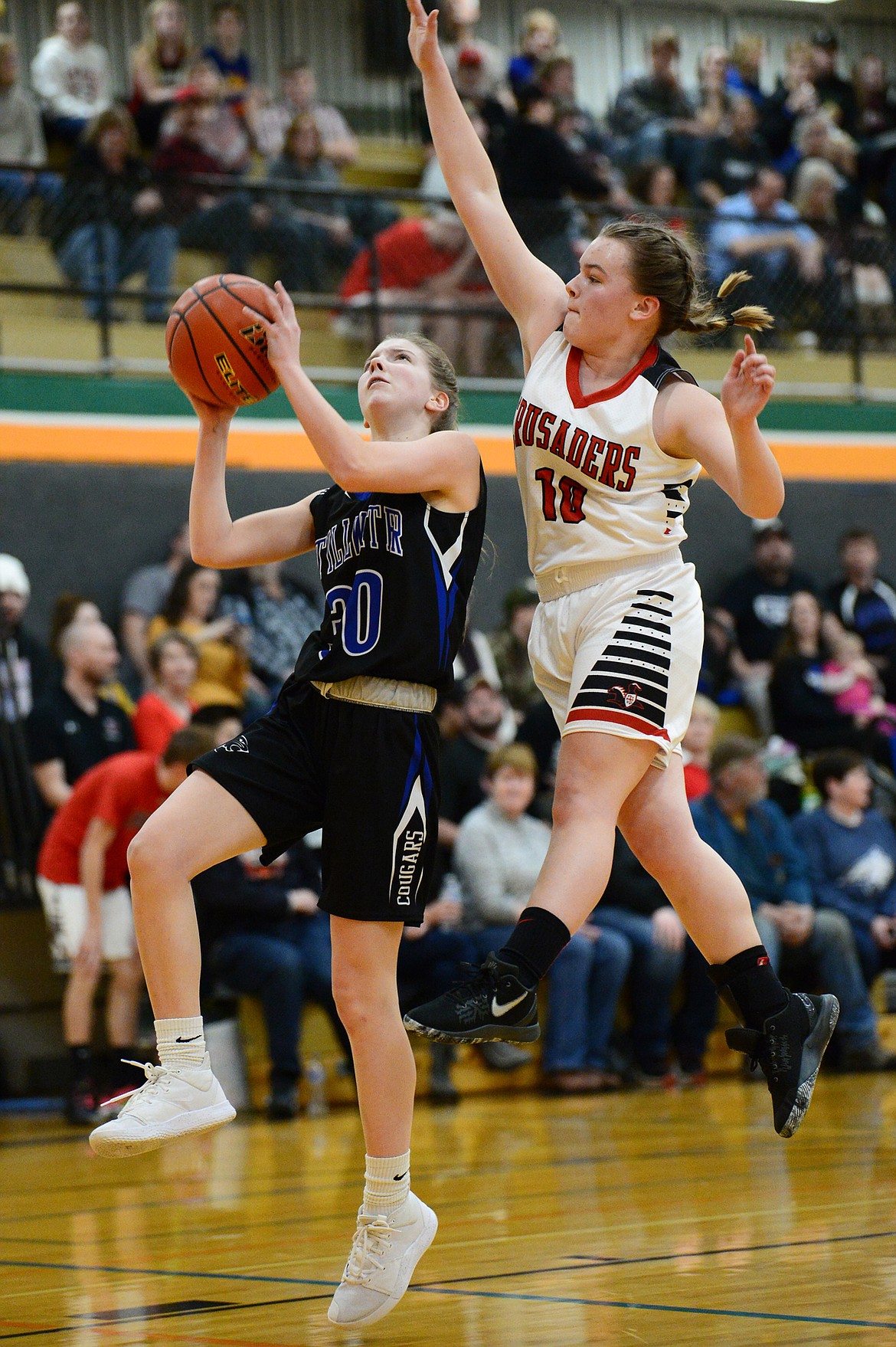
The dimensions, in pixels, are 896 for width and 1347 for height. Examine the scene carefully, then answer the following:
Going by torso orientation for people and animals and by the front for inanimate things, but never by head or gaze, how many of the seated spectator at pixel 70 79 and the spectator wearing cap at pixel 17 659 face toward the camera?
2

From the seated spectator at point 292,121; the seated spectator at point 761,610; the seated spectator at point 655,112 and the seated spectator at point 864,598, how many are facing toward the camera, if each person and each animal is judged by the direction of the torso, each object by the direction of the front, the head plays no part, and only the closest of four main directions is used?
4

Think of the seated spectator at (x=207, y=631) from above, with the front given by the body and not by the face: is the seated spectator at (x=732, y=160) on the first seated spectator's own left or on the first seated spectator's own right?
on the first seated spectator's own left

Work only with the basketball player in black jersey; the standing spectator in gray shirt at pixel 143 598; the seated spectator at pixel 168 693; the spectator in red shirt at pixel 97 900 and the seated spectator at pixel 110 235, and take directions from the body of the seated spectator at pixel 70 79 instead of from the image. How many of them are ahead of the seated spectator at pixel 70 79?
5

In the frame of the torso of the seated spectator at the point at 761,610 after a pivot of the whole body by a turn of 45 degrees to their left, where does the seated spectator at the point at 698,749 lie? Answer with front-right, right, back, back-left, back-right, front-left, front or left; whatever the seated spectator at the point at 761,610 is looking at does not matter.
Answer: front-right

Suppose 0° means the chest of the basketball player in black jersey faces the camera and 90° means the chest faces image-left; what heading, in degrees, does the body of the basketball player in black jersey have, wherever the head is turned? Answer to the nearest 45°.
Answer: approximately 45°

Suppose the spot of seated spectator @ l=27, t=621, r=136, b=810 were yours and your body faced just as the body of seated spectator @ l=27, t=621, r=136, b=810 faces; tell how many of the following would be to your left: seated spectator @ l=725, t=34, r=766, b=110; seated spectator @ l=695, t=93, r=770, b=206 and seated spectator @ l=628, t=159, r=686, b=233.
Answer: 3

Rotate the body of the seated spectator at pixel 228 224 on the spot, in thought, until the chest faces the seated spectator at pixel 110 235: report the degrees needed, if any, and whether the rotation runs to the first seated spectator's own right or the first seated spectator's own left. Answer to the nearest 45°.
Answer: approximately 135° to the first seated spectator's own right

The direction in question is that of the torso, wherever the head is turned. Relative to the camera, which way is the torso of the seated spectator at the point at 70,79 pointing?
toward the camera

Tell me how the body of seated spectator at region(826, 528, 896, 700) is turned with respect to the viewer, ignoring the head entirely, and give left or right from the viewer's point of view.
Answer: facing the viewer

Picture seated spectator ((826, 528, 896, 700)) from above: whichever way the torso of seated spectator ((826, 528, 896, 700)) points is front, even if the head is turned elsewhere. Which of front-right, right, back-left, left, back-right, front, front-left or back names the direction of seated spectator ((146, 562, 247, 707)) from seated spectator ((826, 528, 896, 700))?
front-right

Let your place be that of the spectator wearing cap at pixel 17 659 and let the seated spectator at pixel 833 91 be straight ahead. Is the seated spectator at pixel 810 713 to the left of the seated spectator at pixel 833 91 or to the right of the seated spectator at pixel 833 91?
right

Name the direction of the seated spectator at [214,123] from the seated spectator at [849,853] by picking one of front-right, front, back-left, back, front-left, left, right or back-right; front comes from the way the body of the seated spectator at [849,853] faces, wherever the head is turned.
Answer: back

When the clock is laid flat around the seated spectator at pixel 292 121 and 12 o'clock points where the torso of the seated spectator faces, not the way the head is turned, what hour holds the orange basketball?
The orange basketball is roughly at 12 o'clock from the seated spectator.
